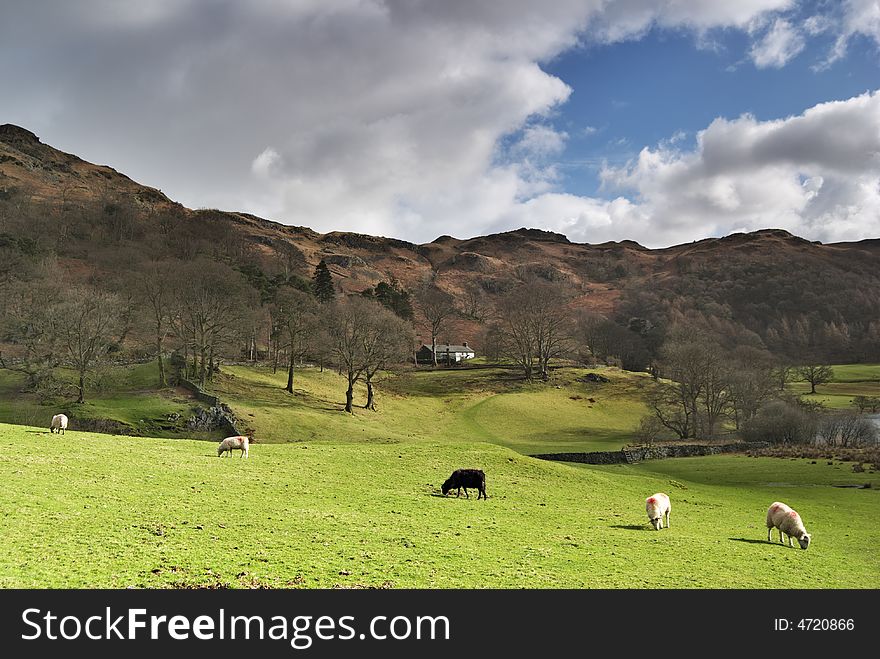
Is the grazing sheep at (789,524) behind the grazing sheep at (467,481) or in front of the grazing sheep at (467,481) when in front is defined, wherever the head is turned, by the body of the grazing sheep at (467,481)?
behind

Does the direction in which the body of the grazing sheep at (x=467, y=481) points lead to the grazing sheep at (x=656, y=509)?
no

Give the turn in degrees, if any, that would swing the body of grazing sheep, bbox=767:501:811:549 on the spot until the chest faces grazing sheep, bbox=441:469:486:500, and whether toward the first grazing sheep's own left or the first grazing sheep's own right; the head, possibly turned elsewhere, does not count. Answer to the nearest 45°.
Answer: approximately 135° to the first grazing sheep's own right

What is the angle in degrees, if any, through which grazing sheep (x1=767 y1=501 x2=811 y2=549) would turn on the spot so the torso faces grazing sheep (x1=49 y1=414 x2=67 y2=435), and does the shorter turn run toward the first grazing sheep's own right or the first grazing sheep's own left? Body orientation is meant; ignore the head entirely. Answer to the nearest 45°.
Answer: approximately 135° to the first grazing sheep's own right

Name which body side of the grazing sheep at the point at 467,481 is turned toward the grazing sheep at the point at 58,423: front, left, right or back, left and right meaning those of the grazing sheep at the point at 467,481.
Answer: front

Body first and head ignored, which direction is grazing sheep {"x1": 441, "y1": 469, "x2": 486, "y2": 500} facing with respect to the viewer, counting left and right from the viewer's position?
facing to the left of the viewer

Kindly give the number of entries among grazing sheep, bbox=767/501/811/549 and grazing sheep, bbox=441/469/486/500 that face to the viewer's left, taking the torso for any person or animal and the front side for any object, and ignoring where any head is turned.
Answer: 1

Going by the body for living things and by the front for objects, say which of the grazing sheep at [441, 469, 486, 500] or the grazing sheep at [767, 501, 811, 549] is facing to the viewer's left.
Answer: the grazing sheep at [441, 469, 486, 500]

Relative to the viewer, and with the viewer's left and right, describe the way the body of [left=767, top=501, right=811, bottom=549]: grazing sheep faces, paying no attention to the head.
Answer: facing the viewer and to the right of the viewer
